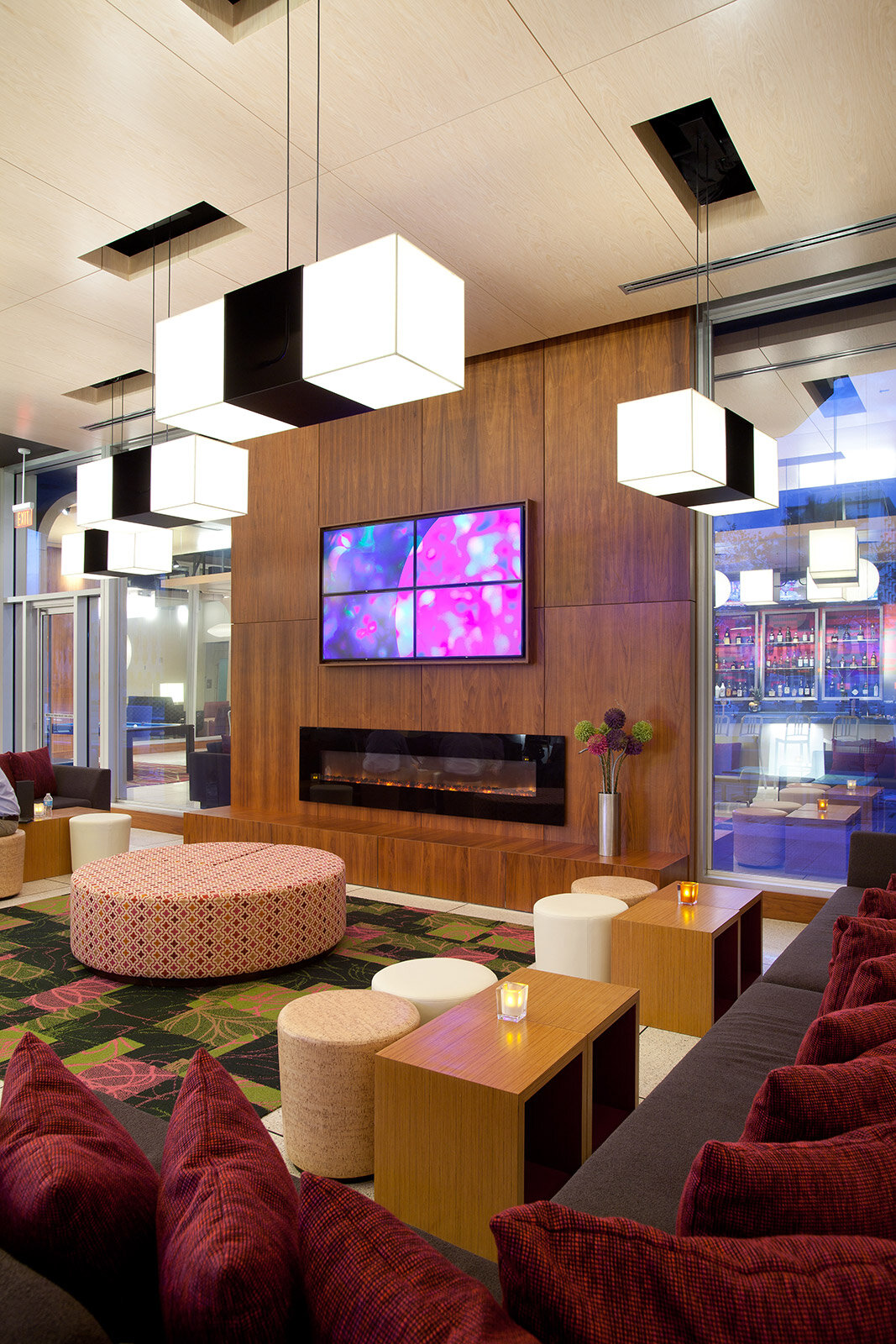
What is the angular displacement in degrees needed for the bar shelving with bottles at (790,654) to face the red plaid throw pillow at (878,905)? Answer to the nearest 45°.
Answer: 0° — it already faces it

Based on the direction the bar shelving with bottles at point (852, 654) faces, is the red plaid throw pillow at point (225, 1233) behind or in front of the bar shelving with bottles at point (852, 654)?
in front

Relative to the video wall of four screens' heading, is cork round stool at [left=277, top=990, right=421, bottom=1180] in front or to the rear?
in front

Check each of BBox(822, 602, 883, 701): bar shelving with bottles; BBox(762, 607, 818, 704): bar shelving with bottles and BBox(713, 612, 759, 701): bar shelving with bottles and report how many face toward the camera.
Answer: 3

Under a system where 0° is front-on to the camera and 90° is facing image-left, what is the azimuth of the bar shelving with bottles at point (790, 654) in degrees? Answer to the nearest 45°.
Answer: approximately 0°

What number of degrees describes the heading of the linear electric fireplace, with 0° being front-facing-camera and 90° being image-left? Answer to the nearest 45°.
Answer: approximately 45°

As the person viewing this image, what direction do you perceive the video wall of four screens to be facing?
facing the viewer and to the left of the viewer

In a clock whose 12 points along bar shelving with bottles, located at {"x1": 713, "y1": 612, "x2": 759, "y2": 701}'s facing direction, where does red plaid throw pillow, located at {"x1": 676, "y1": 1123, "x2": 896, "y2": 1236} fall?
The red plaid throw pillow is roughly at 12 o'clock from the bar shelving with bottles.

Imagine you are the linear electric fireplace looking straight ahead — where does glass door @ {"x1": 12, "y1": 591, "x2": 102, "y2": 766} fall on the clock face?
The glass door is roughly at 3 o'clock from the linear electric fireplace.

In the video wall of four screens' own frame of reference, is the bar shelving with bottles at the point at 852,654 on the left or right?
on its left

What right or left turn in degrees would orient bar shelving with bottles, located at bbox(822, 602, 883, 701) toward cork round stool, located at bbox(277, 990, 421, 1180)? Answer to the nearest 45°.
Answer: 0° — it already faces it

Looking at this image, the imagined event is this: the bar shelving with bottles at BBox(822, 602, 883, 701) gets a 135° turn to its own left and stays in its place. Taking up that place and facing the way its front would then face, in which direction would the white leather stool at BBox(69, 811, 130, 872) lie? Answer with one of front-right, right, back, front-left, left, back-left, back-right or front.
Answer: back-left
